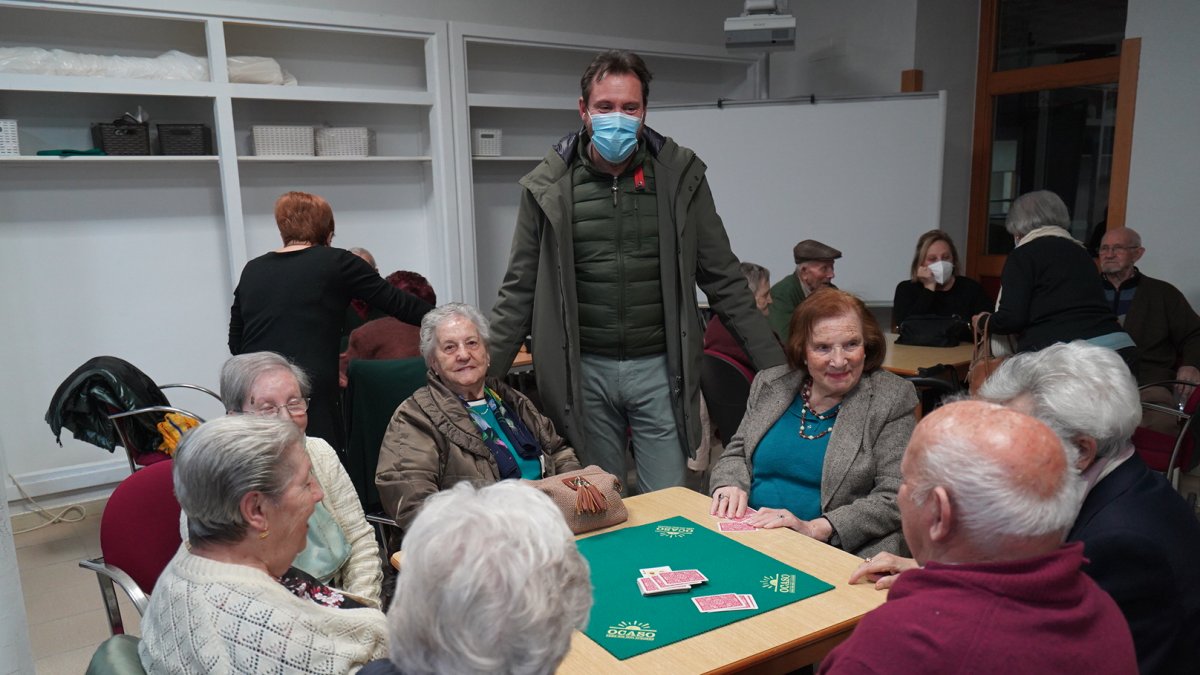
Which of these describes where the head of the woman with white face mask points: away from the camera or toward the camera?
toward the camera

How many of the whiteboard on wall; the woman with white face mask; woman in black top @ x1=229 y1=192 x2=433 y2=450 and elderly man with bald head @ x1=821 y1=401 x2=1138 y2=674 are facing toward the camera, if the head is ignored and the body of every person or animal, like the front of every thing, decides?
2

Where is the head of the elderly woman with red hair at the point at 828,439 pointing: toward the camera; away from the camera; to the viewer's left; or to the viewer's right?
toward the camera

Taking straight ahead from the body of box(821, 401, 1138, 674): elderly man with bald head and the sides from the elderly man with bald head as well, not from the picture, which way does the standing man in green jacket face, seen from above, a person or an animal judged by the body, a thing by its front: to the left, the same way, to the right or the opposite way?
the opposite way

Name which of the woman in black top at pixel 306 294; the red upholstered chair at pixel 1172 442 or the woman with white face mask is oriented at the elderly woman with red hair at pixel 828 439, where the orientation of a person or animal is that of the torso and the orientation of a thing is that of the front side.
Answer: the woman with white face mask

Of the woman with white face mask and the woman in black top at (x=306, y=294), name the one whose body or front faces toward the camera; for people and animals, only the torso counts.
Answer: the woman with white face mask

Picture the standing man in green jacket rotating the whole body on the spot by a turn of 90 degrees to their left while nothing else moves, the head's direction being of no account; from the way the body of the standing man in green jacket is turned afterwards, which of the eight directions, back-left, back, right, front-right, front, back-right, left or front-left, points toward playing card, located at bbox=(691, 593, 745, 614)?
right

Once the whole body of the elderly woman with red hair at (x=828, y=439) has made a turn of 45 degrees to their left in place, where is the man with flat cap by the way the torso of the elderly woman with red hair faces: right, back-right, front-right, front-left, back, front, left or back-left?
back

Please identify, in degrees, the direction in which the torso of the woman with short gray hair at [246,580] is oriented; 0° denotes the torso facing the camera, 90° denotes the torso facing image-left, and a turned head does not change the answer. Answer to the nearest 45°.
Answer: approximately 225°

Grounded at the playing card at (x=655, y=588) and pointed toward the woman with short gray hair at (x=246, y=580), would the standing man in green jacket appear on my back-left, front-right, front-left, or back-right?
back-right

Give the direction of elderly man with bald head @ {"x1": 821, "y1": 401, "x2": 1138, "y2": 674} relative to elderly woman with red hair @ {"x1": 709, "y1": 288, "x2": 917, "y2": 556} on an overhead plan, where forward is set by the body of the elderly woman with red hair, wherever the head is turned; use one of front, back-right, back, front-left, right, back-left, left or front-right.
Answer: front-left

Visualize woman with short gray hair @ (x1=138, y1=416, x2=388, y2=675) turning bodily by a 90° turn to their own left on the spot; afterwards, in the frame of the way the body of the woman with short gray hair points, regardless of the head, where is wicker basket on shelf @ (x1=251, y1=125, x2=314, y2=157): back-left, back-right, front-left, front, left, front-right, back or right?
front-right

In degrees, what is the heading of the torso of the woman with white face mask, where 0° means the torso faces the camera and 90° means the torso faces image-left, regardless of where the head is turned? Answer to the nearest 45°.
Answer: approximately 0°

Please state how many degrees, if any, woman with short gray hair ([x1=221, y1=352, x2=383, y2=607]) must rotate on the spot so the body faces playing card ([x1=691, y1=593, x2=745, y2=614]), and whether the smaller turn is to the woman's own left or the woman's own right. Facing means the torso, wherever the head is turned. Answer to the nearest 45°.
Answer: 0° — they already face it

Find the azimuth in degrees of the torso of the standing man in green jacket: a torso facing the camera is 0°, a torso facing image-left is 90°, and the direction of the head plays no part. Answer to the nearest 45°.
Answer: approximately 0°

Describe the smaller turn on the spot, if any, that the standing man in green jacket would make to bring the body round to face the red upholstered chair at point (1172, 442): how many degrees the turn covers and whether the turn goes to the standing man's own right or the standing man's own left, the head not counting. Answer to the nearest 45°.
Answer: approximately 90° to the standing man's own left

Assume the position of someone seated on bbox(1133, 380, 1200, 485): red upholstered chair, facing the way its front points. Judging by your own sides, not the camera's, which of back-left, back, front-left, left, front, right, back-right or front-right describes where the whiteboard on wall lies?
front

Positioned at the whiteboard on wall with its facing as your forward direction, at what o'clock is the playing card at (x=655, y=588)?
The playing card is roughly at 12 o'clock from the whiteboard on wall.

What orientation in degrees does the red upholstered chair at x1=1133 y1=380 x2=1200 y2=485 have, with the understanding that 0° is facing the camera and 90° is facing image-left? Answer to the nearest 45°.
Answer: approximately 135°
